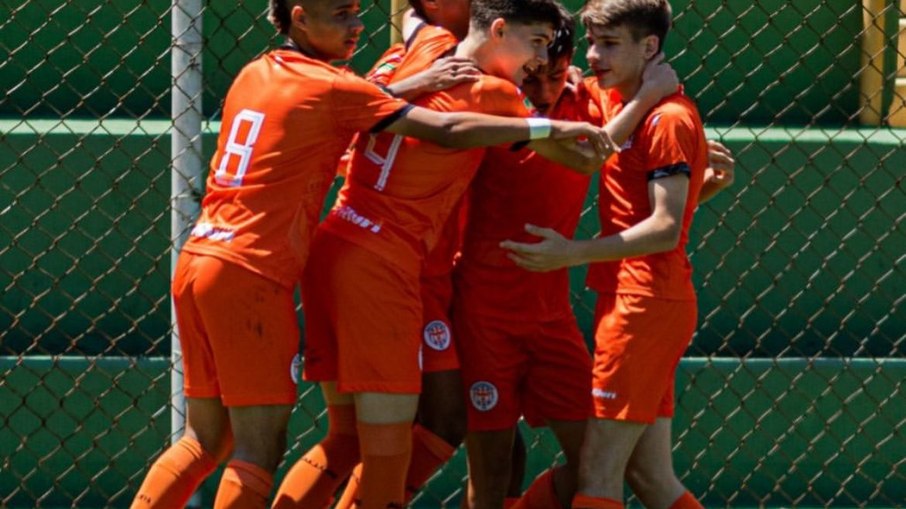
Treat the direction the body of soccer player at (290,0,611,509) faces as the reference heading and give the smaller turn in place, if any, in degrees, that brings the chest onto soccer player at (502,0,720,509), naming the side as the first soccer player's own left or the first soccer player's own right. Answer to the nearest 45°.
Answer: approximately 45° to the first soccer player's own right

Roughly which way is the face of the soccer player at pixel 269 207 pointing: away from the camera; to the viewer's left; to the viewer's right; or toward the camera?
to the viewer's right

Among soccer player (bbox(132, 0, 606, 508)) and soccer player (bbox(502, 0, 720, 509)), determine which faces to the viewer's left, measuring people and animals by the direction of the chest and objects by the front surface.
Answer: soccer player (bbox(502, 0, 720, 509))

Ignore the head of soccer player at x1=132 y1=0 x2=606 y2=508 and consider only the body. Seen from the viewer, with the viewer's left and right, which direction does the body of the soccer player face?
facing away from the viewer and to the right of the viewer

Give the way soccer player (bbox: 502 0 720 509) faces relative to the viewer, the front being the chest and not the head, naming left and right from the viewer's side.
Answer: facing to the left of the viewer

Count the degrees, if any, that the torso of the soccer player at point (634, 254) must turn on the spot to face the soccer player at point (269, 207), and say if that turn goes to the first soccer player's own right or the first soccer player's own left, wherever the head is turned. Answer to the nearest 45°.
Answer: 0° — they already face them

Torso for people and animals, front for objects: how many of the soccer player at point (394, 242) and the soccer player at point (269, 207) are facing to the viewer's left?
0

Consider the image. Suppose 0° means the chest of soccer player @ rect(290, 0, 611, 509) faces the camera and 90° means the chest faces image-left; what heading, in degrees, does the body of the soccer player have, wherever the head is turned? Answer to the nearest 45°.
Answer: approximately 225°

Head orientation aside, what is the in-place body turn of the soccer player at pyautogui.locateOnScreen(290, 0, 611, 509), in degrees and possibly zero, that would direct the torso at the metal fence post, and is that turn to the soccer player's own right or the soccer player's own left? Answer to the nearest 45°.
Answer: approximately 90° to the soccer player's own left

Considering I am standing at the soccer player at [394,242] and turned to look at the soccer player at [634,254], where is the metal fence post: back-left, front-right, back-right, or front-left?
back-left
